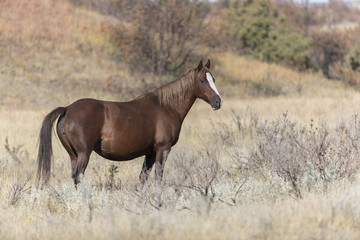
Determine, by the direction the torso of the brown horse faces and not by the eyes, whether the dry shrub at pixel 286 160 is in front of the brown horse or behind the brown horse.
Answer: in front

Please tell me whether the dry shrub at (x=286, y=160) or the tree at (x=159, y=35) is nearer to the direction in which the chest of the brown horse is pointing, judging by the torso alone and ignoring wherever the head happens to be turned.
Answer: the dry shrub

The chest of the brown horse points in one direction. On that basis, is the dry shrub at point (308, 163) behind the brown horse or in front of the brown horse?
in front

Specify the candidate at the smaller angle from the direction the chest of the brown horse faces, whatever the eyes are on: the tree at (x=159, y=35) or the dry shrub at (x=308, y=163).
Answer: the dry shrub

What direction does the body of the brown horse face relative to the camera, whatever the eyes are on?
to the viewer's right

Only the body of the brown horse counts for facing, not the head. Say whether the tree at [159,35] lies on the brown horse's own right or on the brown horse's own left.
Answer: on the brown horse's own left

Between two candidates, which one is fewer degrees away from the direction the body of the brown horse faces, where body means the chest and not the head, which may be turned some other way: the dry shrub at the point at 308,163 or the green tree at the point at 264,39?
the dry shrub

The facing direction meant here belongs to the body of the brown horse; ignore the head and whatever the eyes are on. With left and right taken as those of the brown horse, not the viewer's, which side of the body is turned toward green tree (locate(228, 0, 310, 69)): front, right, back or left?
left
